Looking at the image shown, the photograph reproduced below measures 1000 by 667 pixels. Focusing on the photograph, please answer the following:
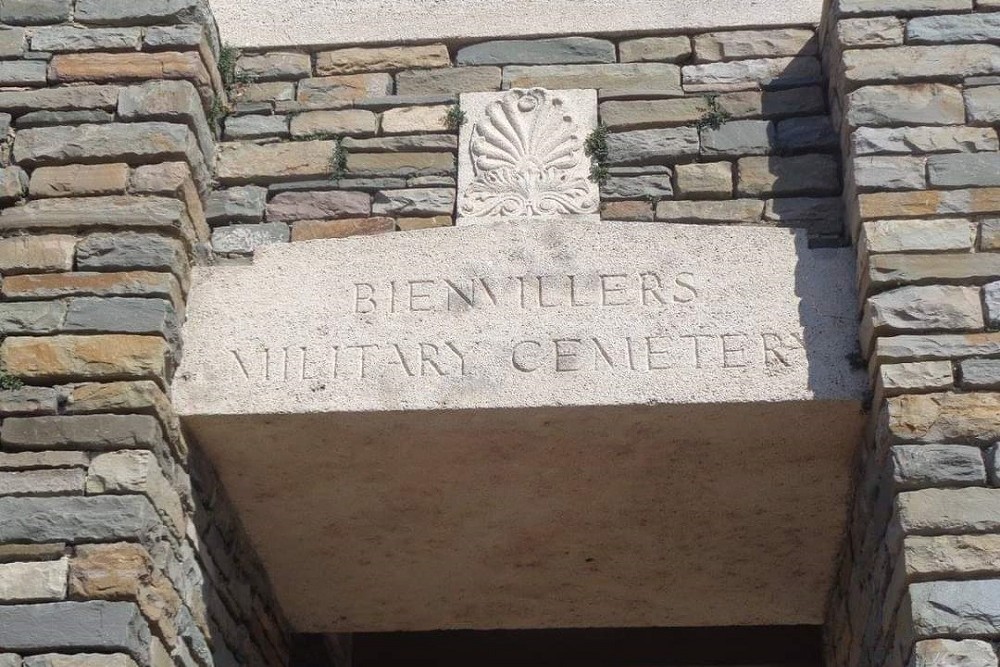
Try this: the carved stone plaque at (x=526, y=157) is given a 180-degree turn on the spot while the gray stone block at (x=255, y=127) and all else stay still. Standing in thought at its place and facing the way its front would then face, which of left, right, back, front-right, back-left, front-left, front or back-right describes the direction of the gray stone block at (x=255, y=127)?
left

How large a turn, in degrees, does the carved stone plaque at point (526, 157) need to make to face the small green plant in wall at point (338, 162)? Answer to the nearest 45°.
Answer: approximately 90° to its right

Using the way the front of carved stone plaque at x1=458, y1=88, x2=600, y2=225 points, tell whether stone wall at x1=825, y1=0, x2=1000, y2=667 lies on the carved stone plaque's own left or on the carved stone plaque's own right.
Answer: on the carved stone plaque's own left

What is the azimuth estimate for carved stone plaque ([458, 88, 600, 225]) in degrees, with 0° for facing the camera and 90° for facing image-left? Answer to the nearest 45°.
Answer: approximately 0°

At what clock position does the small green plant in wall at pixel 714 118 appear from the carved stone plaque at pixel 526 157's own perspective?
The small green plant in wall is roughly at 9 o'clock from the carved stone plaque.
